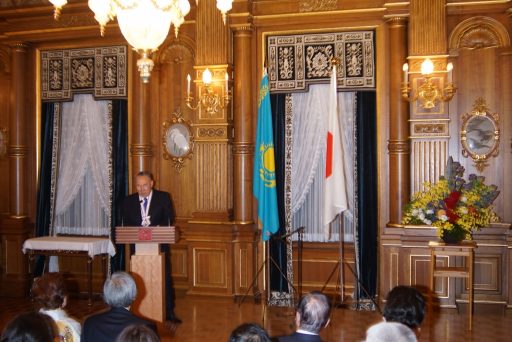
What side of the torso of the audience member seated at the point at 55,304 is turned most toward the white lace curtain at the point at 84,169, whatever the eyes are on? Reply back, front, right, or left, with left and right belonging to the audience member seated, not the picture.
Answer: front

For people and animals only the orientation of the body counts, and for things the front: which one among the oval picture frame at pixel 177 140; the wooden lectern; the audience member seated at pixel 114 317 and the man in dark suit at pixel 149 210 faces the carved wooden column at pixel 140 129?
the audience member seated

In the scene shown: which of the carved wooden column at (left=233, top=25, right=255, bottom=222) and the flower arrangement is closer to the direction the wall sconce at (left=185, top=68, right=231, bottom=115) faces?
the flower arrangement

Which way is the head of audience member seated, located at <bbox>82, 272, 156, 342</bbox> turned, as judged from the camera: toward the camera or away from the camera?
away from the camera

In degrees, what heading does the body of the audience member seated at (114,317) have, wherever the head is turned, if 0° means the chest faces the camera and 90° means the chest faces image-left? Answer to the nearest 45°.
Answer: approximately 180°

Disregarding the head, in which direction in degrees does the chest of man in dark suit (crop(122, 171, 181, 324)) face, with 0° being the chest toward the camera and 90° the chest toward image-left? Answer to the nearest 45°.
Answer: approximately 0°

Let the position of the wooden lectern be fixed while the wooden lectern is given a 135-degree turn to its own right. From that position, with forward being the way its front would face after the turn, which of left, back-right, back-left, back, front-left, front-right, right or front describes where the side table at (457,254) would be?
back-right

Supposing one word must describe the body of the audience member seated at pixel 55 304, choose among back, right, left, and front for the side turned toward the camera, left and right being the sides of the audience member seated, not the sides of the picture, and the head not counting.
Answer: back

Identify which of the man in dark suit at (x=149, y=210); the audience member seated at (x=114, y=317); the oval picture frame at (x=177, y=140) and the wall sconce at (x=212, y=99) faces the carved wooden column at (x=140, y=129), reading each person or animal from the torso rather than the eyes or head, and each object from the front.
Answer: the audience member seated

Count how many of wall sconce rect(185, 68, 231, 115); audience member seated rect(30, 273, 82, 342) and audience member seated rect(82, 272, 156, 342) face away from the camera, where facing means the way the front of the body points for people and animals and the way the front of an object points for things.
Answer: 2

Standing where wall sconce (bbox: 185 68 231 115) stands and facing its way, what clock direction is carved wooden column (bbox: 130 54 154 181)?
The carved wooden column is roughly at 4 o'clock from the wall sconce.

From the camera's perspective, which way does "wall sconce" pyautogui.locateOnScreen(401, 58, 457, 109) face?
toward the camera

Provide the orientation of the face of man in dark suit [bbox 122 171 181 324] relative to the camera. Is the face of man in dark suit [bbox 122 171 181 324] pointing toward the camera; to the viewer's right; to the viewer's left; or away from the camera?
toward the camera

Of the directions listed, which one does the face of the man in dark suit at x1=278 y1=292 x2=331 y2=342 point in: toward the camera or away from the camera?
away from the camera

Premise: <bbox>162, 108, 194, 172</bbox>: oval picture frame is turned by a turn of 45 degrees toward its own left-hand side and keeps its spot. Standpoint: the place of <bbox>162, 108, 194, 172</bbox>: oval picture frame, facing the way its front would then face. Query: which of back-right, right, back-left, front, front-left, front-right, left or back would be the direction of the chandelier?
front-right

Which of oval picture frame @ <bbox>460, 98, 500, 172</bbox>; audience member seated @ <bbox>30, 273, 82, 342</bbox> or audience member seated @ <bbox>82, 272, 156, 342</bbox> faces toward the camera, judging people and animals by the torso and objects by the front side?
the oval picture frame
